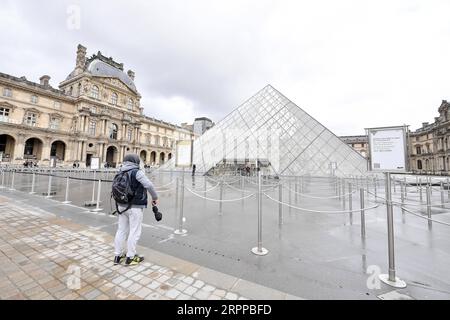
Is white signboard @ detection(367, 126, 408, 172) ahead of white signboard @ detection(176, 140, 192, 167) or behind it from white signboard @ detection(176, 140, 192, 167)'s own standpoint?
ahead

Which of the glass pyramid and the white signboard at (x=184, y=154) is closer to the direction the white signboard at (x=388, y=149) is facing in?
the white signboard

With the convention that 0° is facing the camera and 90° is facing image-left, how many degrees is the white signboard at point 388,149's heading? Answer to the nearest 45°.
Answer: approximately 0°

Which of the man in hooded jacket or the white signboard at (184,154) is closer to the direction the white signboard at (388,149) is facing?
the man in hooded jacket

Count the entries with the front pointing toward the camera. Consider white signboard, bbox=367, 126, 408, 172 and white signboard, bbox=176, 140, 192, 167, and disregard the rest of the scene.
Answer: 2

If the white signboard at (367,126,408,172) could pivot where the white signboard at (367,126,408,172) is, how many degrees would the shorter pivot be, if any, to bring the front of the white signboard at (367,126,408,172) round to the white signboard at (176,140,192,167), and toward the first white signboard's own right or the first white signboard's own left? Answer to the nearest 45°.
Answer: approximately 90° to the first white signboard's own right

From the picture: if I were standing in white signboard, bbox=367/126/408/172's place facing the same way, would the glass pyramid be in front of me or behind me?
behind

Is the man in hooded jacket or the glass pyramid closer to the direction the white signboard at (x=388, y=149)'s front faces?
the man in hooded jacket

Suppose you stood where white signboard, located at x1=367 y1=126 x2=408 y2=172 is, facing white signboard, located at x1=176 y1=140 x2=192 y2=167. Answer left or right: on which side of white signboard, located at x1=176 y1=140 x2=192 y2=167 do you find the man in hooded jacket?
left

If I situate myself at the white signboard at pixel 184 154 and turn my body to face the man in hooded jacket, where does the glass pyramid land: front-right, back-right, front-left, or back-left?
back-left

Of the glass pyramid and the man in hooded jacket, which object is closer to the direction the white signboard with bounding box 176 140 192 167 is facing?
the man in hooded jacket

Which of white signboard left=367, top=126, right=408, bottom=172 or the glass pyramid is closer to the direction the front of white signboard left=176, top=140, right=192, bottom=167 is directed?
the white signboard
